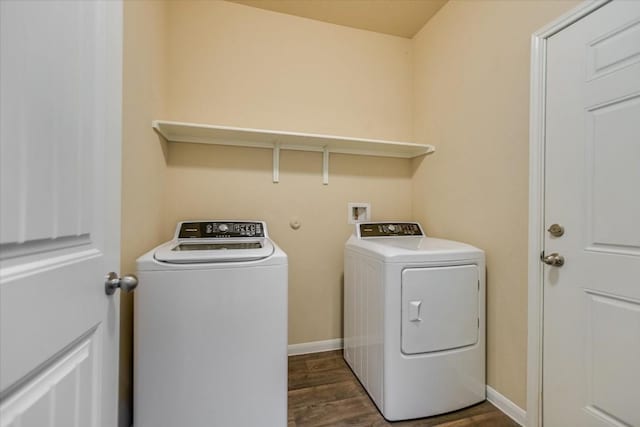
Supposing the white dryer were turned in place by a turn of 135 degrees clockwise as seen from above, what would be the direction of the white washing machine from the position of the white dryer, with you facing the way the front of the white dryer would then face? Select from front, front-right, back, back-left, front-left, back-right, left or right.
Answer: front-left

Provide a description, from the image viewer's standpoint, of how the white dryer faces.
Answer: facing the viewer and to the right of the viewer

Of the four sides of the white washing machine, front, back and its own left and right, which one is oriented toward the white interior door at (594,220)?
left

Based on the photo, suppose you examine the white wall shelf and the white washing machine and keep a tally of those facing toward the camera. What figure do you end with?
2

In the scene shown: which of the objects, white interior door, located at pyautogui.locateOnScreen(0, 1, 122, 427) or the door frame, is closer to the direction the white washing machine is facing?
the white interior door

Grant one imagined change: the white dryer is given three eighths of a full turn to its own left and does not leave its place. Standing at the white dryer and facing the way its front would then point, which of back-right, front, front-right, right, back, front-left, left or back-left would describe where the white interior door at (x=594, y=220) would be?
right

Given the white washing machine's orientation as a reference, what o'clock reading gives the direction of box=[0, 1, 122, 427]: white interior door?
The white interior door is roughly at 1 o'clock from the white washing machine.

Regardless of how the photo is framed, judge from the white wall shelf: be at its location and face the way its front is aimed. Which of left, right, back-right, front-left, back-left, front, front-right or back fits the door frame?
front-left

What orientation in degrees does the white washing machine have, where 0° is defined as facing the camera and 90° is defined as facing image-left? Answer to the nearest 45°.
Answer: approximately 0°
